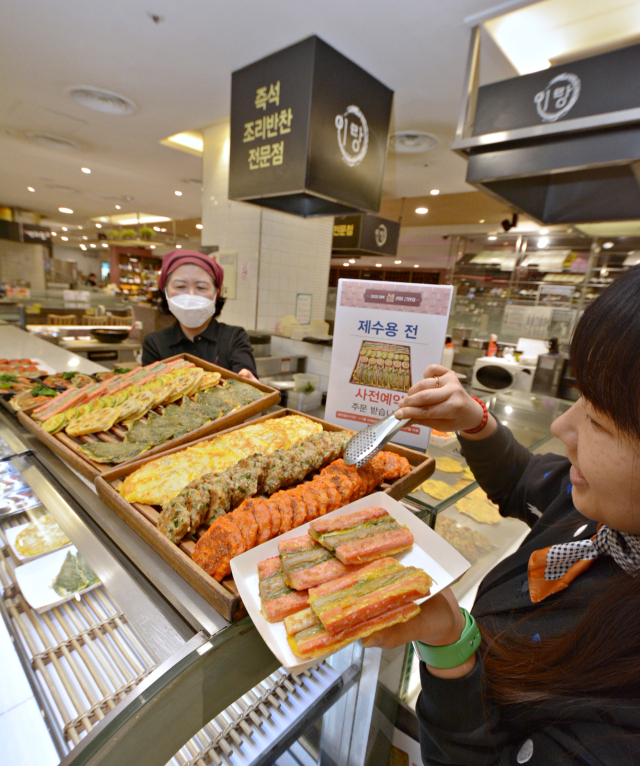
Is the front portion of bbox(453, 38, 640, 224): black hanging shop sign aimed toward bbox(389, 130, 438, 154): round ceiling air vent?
no

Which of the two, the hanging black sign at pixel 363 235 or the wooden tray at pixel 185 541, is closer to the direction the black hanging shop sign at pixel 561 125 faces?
the wooden tray

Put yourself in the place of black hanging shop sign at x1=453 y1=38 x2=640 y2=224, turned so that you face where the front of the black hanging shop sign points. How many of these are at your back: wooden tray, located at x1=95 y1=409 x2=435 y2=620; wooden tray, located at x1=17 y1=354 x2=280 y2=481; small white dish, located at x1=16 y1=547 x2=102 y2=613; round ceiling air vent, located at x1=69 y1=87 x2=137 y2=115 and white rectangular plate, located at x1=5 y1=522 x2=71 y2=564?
0

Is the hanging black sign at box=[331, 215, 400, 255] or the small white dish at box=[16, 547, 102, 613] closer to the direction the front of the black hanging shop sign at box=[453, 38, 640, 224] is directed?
the small white dish

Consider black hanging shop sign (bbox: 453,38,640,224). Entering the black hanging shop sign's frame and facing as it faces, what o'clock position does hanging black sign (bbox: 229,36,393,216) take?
The hanging black sign is roughly at 2 o'clock from the black hanging shop sign.

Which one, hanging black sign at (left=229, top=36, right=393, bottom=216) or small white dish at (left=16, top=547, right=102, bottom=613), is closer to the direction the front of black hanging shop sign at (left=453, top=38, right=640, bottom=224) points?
the small white dish

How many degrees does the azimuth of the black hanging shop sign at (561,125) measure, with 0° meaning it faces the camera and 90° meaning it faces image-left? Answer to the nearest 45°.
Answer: approximately 45°

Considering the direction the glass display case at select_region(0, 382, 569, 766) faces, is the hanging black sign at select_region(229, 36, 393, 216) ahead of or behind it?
behind

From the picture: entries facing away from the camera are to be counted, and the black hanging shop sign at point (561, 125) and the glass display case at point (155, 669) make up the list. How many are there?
0

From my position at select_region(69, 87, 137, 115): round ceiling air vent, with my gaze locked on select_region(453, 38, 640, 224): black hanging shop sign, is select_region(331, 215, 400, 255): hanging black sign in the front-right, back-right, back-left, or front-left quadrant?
front-left

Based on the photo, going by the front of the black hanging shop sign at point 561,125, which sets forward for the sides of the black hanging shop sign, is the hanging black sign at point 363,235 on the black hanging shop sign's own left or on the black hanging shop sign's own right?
on the black hanging shop sign's own right

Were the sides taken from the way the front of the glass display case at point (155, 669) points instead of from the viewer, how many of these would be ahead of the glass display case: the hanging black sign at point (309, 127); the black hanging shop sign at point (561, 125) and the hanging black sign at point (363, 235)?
0
